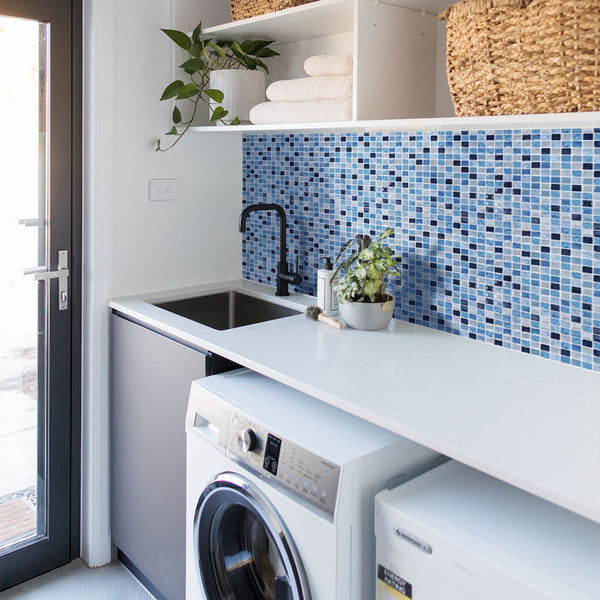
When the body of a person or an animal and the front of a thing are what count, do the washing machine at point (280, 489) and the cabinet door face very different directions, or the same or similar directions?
same or similar directions

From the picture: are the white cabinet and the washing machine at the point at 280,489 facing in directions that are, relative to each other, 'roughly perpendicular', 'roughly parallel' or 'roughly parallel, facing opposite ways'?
roughly parallel

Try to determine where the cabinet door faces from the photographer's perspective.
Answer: facing the viewer and to the left of the viewer

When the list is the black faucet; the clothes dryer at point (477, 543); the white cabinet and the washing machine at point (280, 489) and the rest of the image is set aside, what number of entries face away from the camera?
0

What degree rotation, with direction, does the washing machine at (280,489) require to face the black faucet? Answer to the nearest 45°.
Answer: approximately 135° to its right

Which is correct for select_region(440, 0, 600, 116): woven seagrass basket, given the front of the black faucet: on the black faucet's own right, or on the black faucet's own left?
on the black faucet's own left

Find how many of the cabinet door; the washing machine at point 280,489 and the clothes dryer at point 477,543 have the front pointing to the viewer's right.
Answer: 0

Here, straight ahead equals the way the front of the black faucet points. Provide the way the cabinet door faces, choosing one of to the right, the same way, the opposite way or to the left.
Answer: the same way

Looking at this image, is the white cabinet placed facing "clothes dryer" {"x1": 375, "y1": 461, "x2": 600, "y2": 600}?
no

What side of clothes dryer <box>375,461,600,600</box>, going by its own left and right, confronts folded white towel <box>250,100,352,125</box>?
right

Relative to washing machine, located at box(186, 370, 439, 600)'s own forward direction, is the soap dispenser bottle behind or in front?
behind

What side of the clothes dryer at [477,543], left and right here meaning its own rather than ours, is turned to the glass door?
right

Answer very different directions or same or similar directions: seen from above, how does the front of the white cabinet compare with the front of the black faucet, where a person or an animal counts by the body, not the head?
same or similar directions
